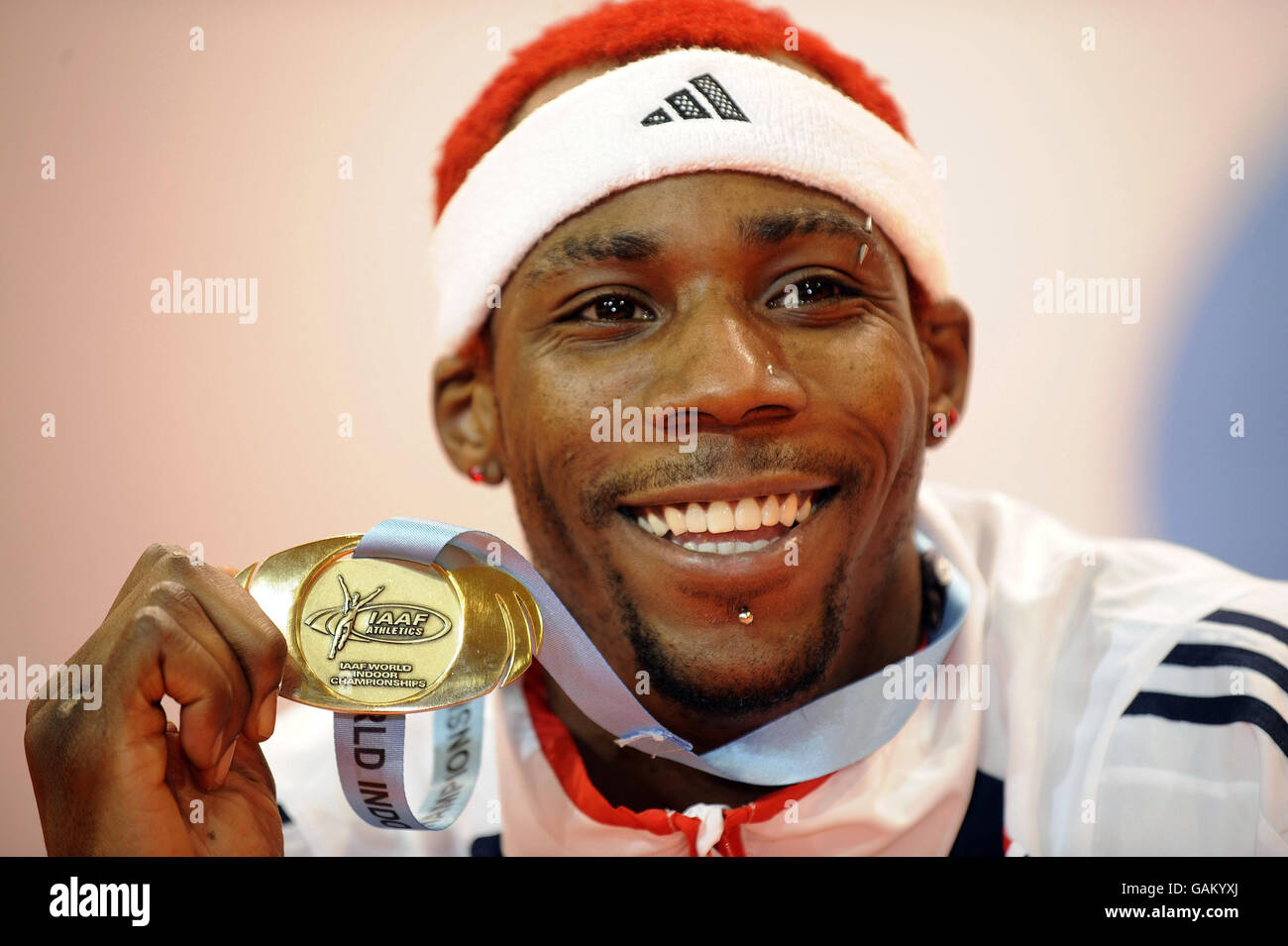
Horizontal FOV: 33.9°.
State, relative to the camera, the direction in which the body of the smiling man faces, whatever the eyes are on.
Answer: toward the camera

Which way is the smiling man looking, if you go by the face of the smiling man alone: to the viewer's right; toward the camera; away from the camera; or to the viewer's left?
toward the camera
